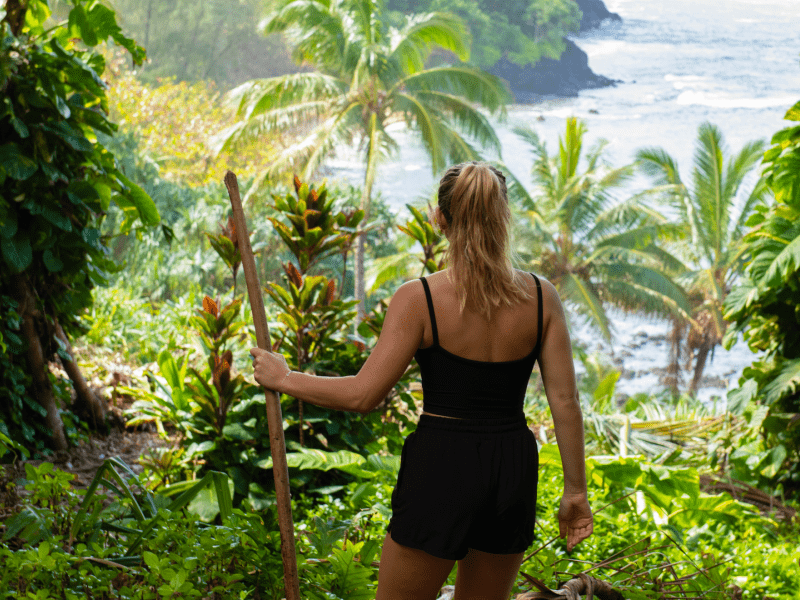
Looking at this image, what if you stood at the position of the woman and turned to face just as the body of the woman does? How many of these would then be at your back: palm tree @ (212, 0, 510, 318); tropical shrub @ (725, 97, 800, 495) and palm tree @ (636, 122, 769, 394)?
0

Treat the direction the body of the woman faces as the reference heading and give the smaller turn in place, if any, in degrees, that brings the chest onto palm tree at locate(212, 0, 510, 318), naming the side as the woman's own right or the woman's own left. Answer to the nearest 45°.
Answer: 0° — they already face it

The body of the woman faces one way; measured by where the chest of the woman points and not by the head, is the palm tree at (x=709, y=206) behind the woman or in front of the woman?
in front

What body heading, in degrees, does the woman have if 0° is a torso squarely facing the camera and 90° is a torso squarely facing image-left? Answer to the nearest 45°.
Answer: approximately 180°

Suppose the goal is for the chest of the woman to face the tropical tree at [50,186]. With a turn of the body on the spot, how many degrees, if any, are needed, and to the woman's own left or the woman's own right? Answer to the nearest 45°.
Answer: approximately 45° to the woman's own left

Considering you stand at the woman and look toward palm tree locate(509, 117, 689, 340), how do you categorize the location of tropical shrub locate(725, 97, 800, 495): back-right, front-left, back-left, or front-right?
front-right

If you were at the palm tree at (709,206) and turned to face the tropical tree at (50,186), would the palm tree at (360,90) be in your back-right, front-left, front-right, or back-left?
front-right

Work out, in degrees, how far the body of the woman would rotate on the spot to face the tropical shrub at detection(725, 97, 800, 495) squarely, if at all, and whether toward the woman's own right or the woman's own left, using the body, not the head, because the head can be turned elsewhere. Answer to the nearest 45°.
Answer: approximately 45° to the woman's own right

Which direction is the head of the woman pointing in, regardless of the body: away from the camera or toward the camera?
away from the camera

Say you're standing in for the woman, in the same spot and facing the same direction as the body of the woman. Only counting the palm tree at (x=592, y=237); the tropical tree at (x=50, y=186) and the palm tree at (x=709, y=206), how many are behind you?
0
